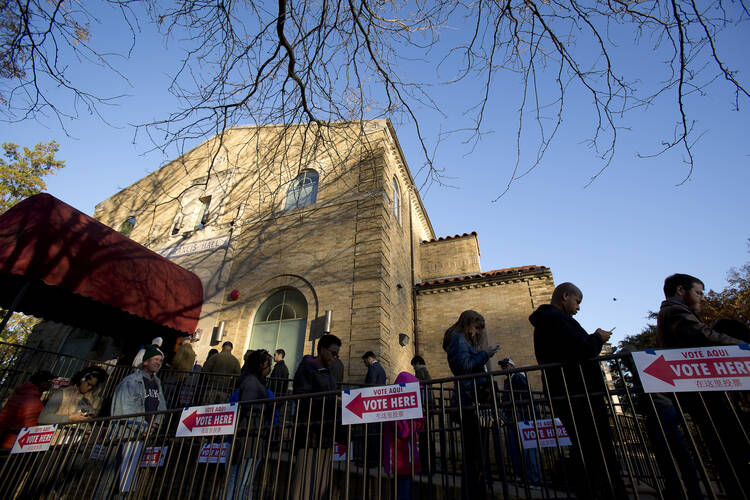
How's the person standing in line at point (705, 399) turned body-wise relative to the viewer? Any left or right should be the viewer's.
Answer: facing to the right of the viewer

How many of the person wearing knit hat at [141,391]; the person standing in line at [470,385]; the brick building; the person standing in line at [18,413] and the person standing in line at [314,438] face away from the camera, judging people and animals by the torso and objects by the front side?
0

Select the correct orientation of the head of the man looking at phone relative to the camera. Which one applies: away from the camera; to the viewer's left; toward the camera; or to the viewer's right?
to the viewer's right

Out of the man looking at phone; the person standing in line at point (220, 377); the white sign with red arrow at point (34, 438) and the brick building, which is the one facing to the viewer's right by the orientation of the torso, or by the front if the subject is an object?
the man looking at phone

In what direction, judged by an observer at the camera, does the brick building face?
facing the viewer and to the left of the viewer

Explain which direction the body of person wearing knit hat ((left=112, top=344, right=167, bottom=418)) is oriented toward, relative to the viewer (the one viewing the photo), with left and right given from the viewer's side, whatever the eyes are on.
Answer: facing the viewer and to the right of the viewer

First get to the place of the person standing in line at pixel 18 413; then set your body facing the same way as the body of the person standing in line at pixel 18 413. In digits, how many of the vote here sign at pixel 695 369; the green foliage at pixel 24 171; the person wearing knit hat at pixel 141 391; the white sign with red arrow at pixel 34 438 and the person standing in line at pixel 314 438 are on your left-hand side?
1

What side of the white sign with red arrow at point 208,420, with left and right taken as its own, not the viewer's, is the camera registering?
front

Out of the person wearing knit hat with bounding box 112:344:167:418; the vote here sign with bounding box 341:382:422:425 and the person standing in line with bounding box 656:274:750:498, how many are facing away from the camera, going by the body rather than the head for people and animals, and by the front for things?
0

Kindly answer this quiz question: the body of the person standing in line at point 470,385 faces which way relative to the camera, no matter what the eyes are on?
to the viewer's right

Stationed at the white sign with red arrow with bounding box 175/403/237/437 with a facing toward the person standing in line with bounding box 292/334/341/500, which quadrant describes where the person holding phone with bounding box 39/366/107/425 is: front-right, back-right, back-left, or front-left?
back-left

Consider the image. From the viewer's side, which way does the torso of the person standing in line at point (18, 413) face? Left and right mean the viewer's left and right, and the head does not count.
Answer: facing to the right of the viewer
